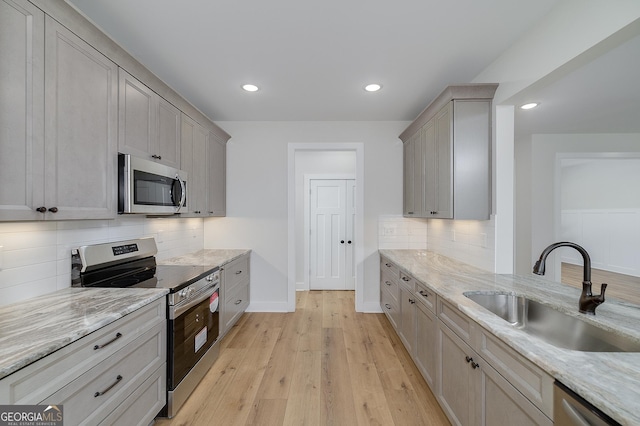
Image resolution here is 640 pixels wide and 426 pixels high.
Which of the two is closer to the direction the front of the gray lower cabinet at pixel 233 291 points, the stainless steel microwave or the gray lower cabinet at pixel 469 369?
the gray lower cabinet

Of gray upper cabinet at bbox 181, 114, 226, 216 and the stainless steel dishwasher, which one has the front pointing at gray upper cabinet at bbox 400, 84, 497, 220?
gray upper cabinet at bbox 181, 114, 226, 216

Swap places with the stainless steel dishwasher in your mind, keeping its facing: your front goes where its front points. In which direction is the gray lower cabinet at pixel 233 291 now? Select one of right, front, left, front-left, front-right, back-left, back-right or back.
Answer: front-right

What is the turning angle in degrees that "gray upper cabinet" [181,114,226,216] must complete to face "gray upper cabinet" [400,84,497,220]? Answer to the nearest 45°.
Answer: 0° — it already faces it

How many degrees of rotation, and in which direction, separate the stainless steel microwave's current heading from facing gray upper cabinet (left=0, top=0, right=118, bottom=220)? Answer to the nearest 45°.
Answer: approximately 90° to its right

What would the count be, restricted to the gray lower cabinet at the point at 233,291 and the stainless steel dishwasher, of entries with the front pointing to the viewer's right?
1

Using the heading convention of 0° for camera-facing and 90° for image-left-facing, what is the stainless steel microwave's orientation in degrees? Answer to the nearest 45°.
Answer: approximately 315°

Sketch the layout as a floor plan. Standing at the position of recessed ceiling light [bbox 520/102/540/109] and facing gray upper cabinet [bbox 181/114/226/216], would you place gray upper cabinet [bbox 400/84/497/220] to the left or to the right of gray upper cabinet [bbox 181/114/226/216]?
left

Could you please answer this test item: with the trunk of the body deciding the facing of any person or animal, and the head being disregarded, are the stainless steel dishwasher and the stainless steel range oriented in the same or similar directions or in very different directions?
very different directions

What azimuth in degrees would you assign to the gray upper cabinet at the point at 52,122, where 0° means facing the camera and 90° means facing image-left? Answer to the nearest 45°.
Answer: approximately 315°

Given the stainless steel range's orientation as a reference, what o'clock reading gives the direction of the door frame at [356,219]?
The door frame is roughly at 10 o'clock from the stainless steel range.

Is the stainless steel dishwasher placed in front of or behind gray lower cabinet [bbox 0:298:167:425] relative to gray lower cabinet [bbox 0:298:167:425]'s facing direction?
in front

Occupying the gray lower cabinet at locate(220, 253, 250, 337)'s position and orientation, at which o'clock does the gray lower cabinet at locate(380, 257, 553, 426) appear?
the gray lower cabinet at locate(380, 257, 553, 426) is roughly at 2 o'clock from the gray lower cabinet at locate(220, 253, 250, 337).

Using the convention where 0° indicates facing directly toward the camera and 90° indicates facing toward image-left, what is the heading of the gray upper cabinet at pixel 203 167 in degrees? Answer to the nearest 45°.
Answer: approximately 315°

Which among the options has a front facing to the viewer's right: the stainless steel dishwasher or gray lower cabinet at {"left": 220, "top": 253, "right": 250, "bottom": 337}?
the gray lower cabinet

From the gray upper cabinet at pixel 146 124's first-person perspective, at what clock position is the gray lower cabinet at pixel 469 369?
The gray lower cabinet is roughly at 12 o'clock from the gray upper cabinet.

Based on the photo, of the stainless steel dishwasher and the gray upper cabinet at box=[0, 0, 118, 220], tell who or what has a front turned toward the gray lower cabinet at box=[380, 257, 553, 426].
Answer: the gray upper cabinet
